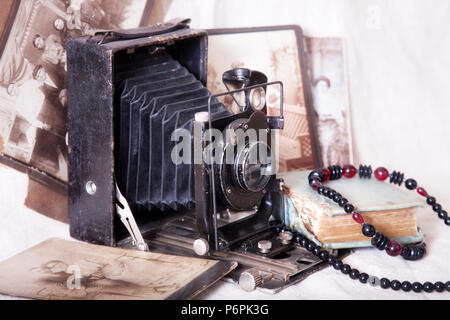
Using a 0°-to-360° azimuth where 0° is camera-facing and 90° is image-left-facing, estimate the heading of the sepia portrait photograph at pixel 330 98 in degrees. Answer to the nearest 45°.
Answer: approximately 0°

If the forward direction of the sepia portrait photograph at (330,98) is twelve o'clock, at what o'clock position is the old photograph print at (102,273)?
The old photograph print is roughly at 1 o'clock from the sepia portrait photograph.

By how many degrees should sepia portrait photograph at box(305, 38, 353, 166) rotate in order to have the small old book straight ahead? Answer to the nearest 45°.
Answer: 0° — it already faces it

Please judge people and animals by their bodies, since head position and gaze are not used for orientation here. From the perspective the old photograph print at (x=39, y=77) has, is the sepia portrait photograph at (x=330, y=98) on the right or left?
on its left

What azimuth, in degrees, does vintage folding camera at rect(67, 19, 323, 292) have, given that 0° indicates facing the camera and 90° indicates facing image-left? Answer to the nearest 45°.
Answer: approximately 315°

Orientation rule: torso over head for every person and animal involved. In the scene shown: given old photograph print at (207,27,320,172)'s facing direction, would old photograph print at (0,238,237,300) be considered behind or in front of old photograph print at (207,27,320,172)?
in front

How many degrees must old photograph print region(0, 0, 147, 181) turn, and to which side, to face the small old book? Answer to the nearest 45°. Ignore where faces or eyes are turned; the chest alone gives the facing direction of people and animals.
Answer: approximately 45° to its left

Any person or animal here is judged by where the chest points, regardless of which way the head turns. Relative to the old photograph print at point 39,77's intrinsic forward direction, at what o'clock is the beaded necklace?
The beaded necklace is roughly at 10 o'clock from the old photograph print.

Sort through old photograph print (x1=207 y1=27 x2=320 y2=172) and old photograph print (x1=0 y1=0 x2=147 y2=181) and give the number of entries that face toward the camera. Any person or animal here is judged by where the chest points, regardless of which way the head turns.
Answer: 2

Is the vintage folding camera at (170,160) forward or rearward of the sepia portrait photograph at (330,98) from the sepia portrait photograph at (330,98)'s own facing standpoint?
forward

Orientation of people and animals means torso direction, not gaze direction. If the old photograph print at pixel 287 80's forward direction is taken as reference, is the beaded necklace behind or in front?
in front
